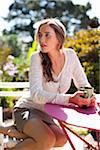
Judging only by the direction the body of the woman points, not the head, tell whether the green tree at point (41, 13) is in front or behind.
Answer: behind

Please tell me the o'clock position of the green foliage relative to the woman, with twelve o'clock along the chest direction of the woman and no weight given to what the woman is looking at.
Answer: The green foliage is roughly at 8 o'clock from the woman.

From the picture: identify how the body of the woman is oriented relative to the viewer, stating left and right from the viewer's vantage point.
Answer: facing the viewer and to the right of the viewer

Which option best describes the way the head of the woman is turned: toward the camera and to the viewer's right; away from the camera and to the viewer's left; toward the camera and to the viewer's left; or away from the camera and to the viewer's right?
toward the camera and to the viewer's left
